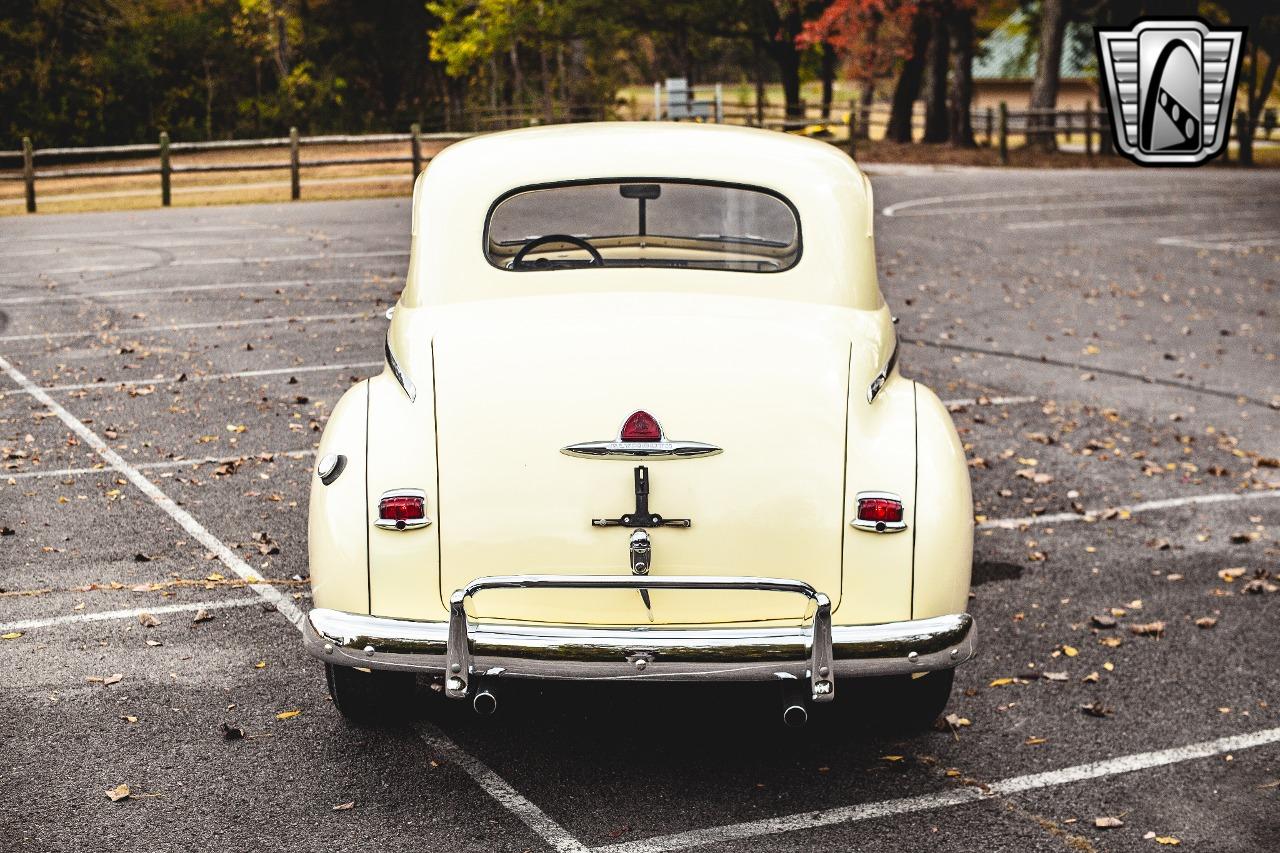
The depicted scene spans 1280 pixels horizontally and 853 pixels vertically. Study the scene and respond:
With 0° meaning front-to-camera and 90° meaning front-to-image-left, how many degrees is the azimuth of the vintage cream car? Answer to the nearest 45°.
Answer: approximately 180°
